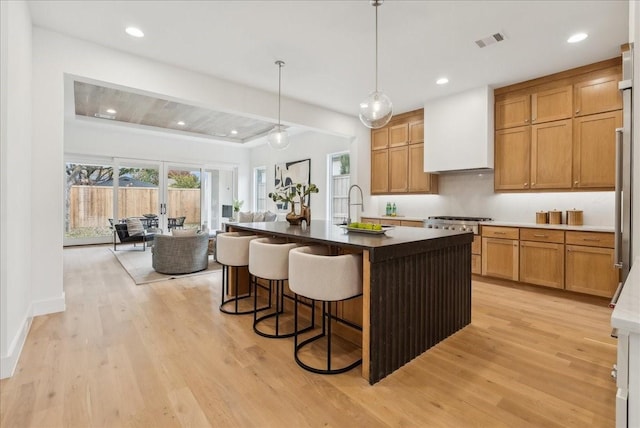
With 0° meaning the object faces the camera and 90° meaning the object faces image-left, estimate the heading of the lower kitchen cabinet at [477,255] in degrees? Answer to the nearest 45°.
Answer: approximately 0°

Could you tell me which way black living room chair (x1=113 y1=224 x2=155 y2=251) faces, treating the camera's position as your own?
facing to the right of the viewer

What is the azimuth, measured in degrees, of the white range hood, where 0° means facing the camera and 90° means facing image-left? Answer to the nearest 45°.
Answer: approximately 45°

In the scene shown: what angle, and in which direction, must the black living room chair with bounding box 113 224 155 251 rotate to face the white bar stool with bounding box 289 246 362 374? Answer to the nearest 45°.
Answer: approximately 90° to its right

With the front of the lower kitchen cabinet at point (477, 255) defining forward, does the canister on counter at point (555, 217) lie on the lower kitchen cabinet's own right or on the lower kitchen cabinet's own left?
on the lower kitchen cabinet's own left

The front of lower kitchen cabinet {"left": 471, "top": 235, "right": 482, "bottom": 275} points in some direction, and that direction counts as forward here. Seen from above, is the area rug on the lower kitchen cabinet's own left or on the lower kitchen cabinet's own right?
on the lower kitchen cabinet's own right

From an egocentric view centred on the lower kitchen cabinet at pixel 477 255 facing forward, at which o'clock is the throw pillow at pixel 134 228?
The throw pillow is roughly at 3 o'clock from the lower kitchen cabinet.

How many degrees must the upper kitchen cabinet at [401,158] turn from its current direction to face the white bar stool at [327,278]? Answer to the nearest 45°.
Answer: approximately 45° to its left
